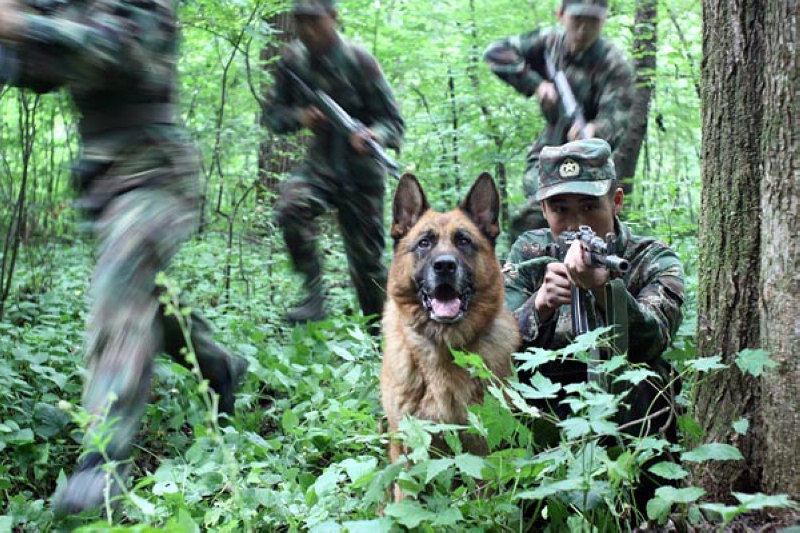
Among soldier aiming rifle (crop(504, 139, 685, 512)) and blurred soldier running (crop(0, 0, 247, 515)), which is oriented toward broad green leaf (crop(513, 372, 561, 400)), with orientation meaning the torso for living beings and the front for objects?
the soldier aiming rifle

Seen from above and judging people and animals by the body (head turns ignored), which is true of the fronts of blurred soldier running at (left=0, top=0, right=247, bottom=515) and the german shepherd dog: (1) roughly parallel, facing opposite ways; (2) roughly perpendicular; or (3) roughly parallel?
roughly perpendicular

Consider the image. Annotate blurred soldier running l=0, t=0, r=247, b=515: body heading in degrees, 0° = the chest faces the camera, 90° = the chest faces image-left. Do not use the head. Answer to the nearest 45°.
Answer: approximately 90°

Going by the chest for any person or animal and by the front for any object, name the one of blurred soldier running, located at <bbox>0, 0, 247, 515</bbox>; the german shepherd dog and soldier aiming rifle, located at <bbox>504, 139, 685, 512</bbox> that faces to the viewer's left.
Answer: the blurred soldier running

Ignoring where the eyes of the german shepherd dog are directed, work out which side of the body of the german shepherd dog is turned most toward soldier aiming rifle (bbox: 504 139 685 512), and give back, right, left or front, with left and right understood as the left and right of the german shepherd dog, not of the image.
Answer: left

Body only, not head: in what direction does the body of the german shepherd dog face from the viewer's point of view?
toward the camera

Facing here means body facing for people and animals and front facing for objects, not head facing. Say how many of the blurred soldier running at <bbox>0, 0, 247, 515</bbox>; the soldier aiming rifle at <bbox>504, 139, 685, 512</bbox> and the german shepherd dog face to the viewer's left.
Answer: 1

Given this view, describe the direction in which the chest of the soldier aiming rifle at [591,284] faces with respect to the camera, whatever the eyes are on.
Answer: toward the camera

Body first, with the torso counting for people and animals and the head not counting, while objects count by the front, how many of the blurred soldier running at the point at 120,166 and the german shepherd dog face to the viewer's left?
1

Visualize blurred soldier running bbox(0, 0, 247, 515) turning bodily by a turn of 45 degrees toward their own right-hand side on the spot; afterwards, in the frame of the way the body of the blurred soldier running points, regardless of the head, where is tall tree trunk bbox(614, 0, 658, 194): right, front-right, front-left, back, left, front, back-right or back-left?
right

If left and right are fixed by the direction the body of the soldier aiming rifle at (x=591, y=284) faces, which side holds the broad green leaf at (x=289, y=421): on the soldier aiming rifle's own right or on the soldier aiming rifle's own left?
on the soldier aiming rifle's own right

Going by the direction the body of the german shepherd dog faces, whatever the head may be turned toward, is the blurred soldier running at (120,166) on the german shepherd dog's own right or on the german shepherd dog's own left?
on the german shepherd dog's own right
